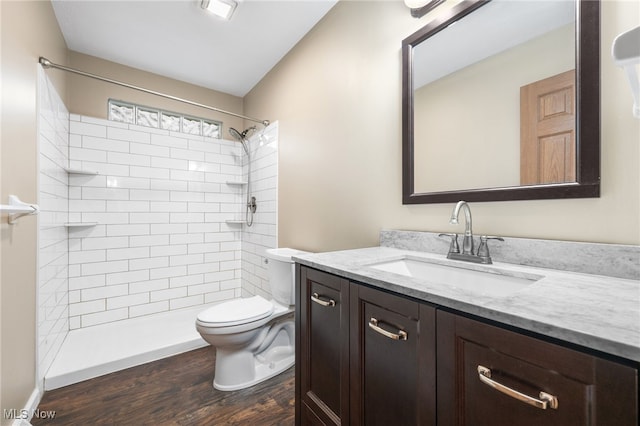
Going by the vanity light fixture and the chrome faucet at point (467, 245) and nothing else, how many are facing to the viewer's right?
0

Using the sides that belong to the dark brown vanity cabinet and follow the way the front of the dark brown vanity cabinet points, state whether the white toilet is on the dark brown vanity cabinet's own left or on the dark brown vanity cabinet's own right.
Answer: on the dark brown vanity cabinet's own right

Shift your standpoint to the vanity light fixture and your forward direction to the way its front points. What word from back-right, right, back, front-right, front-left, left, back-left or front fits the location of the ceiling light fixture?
front-right

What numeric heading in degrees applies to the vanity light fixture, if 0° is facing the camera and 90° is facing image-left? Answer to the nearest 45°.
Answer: approximately 45°

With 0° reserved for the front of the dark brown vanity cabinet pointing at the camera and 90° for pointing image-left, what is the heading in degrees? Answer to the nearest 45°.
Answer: approximately 45°

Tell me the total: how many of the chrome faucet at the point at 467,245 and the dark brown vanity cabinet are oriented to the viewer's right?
0

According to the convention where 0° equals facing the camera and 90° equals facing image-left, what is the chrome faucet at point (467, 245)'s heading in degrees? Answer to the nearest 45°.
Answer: approximately 45°
